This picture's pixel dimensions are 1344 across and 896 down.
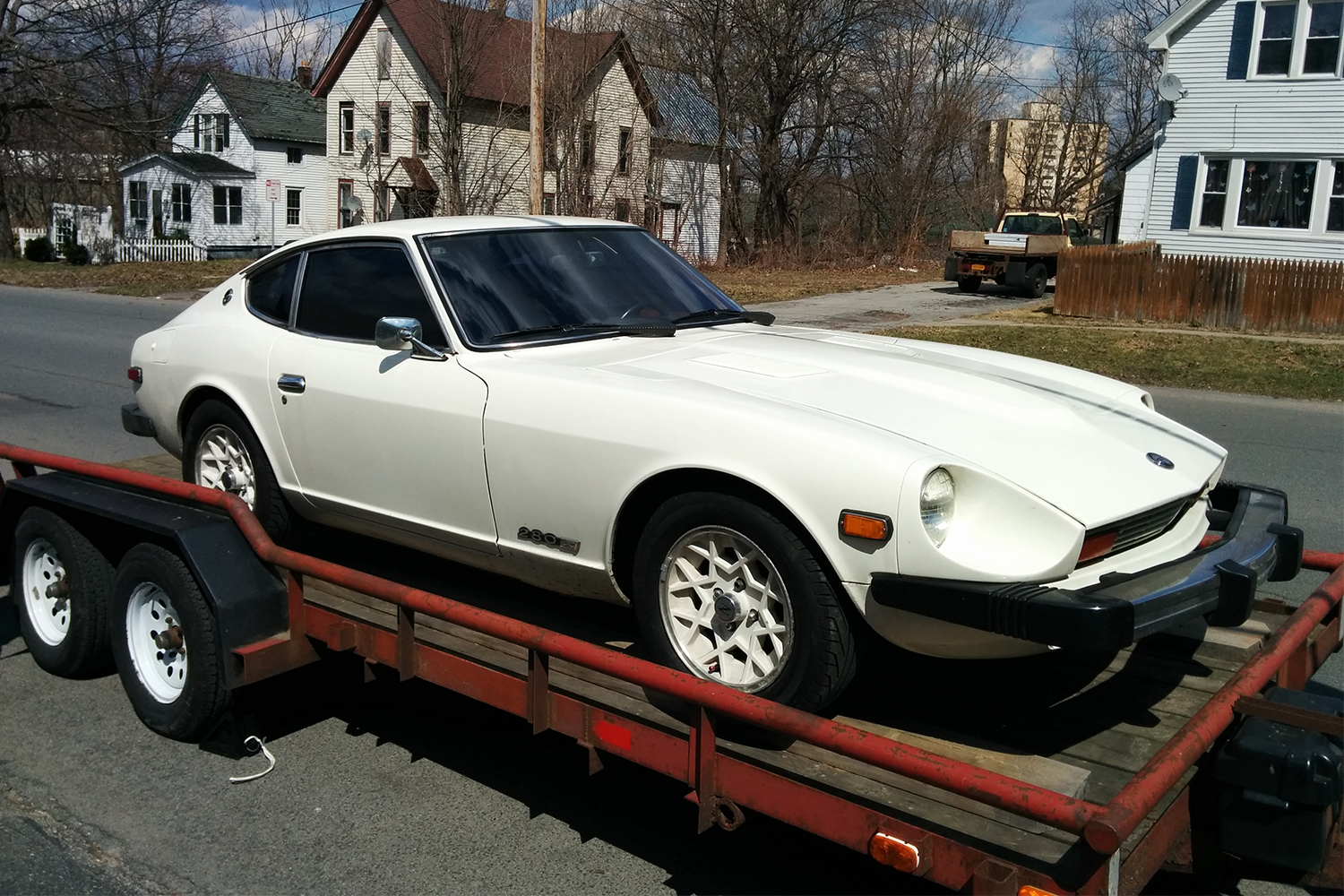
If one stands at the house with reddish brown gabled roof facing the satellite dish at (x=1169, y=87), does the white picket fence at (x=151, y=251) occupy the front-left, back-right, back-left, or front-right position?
back-right

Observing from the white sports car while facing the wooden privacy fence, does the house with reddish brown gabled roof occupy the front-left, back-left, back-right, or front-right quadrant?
front-left

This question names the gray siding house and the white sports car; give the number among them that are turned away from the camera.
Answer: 0

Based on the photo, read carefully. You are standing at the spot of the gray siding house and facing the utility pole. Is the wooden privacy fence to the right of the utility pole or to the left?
left

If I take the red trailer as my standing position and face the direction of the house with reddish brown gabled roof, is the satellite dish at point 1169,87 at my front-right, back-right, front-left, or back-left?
front-right

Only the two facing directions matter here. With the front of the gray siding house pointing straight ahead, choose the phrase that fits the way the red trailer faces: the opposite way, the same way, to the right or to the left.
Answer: to the left

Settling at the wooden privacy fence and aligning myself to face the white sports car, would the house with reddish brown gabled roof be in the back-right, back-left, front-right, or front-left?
back-right

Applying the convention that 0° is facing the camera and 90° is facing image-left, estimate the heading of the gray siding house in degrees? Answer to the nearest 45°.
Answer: approximately 0°

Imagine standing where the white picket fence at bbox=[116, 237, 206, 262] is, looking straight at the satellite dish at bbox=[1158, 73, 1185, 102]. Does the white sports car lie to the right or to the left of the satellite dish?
right

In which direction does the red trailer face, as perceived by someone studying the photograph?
facing the viewer and to the right of the viewer

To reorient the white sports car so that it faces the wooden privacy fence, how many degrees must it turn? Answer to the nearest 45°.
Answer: approximately 90° to its left

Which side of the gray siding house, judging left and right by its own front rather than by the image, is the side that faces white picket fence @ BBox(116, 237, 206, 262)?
right
